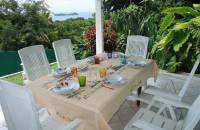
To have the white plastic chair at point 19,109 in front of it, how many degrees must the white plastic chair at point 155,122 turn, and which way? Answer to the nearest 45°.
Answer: approximately 90° to its left

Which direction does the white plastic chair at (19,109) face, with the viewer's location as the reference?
facing away from the viewer and to the right of the viewer

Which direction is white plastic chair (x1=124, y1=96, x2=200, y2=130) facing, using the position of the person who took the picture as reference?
facing away from the viewer and to the left of the viewer

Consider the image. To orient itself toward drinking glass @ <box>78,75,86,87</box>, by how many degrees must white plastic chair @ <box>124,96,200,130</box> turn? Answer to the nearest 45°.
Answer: approximately 45° to its left
